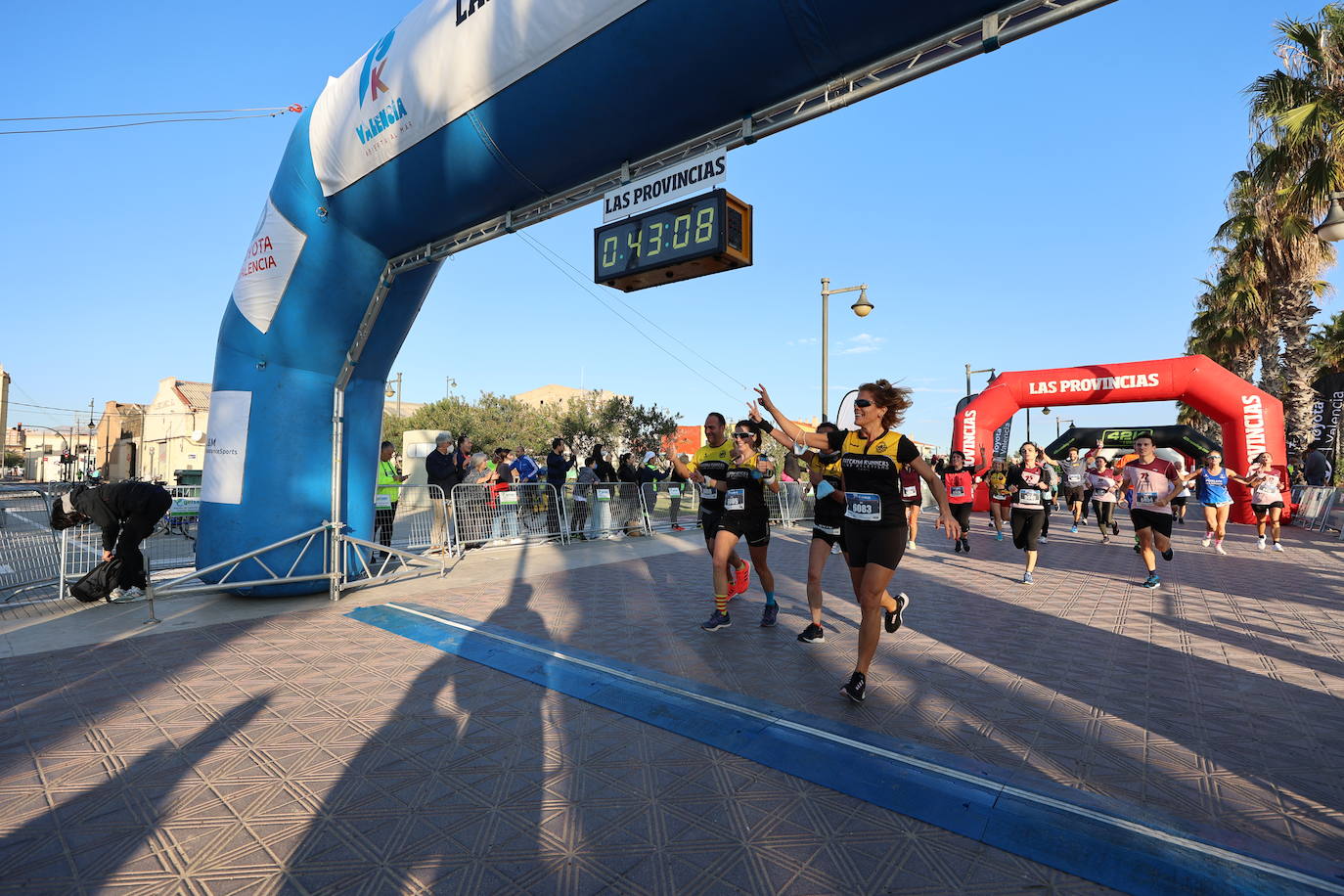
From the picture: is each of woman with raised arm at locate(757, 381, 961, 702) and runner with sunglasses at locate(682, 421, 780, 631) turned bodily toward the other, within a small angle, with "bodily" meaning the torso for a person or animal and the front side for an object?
no

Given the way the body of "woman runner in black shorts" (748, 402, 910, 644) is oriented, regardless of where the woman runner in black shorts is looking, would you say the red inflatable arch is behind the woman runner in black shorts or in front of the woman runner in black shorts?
behind

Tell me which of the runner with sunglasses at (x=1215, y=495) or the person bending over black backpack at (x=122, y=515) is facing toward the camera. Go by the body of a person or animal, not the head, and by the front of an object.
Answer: the runner with sunglasses

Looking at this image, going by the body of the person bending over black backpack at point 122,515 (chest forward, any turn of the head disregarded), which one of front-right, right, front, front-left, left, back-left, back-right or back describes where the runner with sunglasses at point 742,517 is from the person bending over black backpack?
back-left

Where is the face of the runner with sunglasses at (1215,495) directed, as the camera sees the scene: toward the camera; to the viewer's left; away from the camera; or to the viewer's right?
toward the camera

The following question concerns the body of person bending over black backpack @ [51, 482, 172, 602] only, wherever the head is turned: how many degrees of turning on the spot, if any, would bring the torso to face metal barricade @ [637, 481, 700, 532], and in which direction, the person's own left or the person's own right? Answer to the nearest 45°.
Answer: approximately 180°

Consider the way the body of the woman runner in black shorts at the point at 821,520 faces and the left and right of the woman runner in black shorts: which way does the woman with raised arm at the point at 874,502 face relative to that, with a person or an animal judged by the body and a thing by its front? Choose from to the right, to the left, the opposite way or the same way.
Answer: the same way

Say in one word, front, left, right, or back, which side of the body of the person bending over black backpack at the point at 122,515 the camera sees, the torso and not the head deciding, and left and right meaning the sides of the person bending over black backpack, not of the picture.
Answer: left

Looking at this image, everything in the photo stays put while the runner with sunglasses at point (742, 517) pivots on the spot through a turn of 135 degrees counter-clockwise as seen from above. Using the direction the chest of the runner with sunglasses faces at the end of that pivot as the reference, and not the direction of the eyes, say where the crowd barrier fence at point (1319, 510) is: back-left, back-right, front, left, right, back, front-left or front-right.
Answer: front-left

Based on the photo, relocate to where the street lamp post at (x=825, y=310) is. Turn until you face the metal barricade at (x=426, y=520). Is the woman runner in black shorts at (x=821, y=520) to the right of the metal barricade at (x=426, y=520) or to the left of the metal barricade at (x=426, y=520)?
left

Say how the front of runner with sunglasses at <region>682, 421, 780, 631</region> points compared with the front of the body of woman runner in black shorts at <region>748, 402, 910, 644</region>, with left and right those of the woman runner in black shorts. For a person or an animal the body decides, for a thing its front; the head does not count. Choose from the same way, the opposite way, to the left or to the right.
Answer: the same way

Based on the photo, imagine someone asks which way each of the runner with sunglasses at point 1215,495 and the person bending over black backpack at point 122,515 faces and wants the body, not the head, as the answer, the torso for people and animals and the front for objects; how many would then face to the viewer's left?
1

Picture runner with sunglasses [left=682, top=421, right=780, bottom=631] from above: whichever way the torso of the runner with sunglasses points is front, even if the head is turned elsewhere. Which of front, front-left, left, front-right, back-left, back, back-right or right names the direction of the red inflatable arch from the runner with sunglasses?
back

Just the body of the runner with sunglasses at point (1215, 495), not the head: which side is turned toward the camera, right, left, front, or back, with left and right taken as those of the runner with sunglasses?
front

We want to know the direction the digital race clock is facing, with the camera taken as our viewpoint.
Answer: facing the viewer and to the left of the viewer

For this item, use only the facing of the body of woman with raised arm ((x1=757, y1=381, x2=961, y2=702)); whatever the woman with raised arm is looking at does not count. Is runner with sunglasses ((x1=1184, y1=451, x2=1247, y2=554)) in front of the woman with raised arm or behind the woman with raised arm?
behind

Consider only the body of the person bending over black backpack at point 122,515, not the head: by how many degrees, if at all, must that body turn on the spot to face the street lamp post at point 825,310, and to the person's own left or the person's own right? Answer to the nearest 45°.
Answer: approximately 180°

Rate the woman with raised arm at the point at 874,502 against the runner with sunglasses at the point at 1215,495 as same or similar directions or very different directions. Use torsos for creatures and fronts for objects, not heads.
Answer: same or similar directions

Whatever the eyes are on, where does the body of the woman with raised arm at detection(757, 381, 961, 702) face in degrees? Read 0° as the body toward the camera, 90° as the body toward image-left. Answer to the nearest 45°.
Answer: approximately 45°
